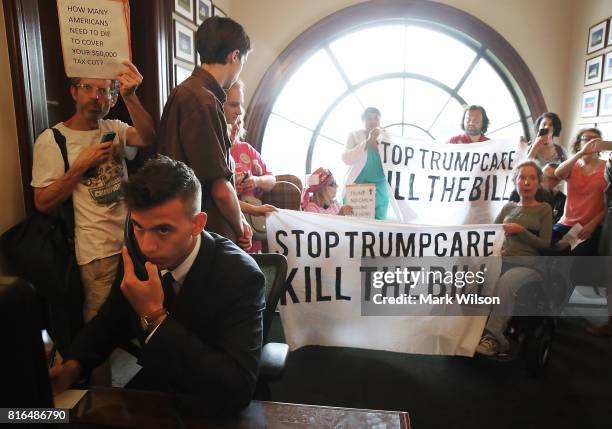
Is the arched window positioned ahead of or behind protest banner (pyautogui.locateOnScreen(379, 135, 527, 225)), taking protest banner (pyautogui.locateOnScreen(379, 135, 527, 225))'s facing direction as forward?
behind

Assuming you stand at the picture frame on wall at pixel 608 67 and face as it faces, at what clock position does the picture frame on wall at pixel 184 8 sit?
the picture frame on wall at pixel 184 8 is roughly at 12 o'clock from the picture frame on wall at pixel 608 67.

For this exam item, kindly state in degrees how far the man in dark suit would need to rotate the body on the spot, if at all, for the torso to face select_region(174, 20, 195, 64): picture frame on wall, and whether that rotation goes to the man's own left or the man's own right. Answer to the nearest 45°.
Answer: approximately 135° to the man's own right

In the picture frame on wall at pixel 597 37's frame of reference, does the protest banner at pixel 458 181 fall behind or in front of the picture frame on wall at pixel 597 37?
in front

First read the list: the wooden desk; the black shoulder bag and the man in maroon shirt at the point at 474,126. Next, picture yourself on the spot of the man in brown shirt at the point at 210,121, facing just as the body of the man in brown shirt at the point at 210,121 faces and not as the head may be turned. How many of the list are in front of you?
1

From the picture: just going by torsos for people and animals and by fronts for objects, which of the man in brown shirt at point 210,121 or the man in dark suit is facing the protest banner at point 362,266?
the man in brown shirt

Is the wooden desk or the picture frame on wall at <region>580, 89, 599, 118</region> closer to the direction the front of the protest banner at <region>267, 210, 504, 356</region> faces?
the wooden desk

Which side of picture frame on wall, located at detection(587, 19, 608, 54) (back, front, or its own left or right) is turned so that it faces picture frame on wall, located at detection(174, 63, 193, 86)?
front
